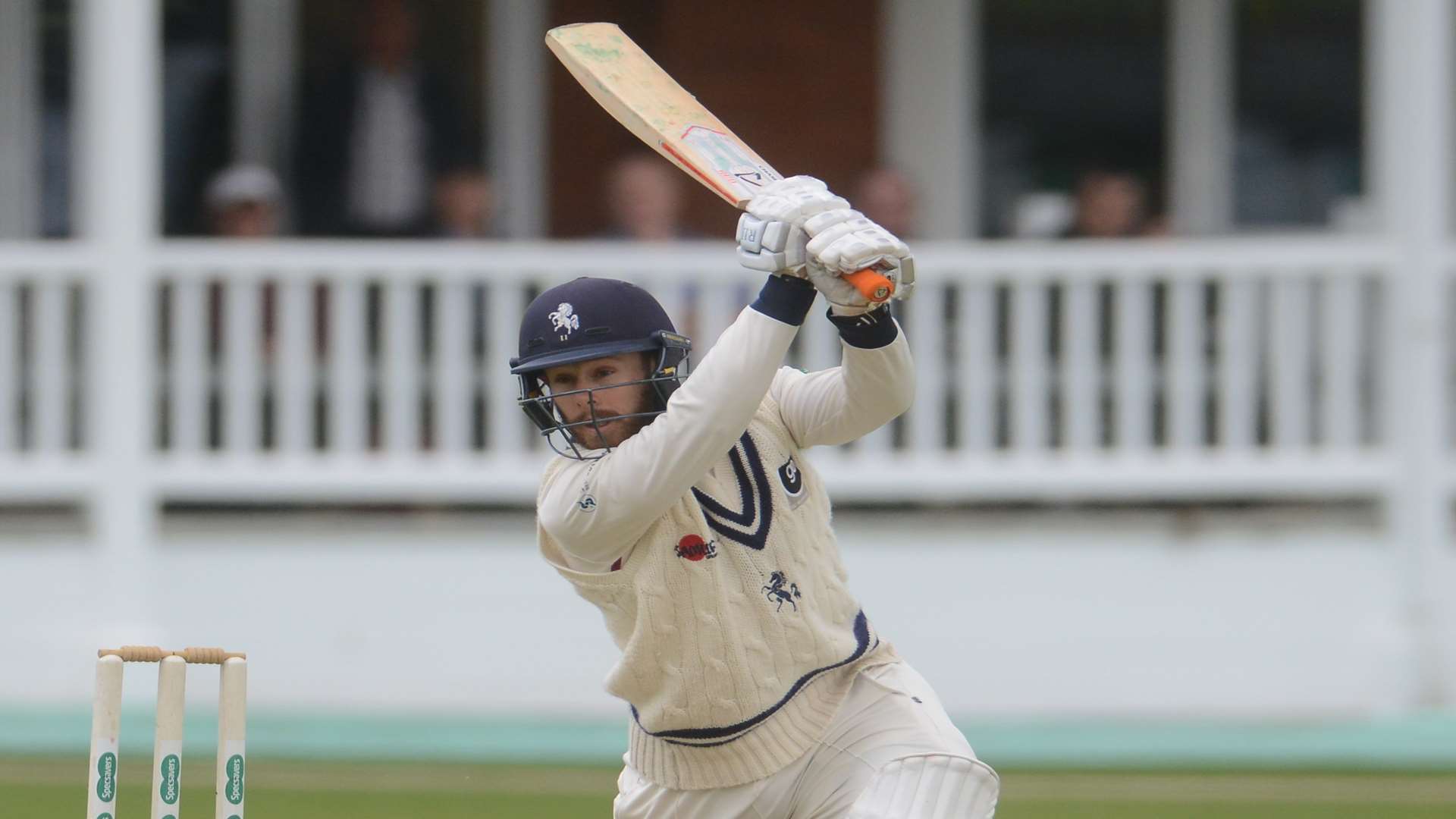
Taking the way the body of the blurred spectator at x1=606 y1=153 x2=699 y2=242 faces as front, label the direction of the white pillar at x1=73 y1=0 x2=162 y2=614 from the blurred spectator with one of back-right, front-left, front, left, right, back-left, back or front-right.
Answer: right

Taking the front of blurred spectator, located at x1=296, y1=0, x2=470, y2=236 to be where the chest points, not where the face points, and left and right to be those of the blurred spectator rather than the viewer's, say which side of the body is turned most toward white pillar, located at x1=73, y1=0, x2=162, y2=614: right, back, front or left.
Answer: right

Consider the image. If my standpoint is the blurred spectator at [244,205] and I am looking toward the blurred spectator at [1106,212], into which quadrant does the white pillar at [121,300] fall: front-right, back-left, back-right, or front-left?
back-right

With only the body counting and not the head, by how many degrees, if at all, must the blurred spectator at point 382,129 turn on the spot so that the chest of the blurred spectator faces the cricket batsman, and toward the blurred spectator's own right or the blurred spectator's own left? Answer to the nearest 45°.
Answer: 0° — they already face them

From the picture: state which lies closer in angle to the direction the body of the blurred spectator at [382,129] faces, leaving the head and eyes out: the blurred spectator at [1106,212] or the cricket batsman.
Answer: the cricket batsman

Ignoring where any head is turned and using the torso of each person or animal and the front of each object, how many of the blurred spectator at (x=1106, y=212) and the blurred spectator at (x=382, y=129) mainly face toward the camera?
2

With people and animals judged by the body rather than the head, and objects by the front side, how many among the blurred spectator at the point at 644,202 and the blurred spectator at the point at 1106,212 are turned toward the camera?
2

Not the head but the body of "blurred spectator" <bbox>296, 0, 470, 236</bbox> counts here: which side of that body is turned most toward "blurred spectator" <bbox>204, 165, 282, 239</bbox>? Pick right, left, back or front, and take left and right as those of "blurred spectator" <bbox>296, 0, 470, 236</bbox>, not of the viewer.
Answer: right

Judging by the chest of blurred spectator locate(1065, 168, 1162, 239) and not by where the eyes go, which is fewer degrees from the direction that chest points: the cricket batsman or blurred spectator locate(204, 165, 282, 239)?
the cricket batsman
